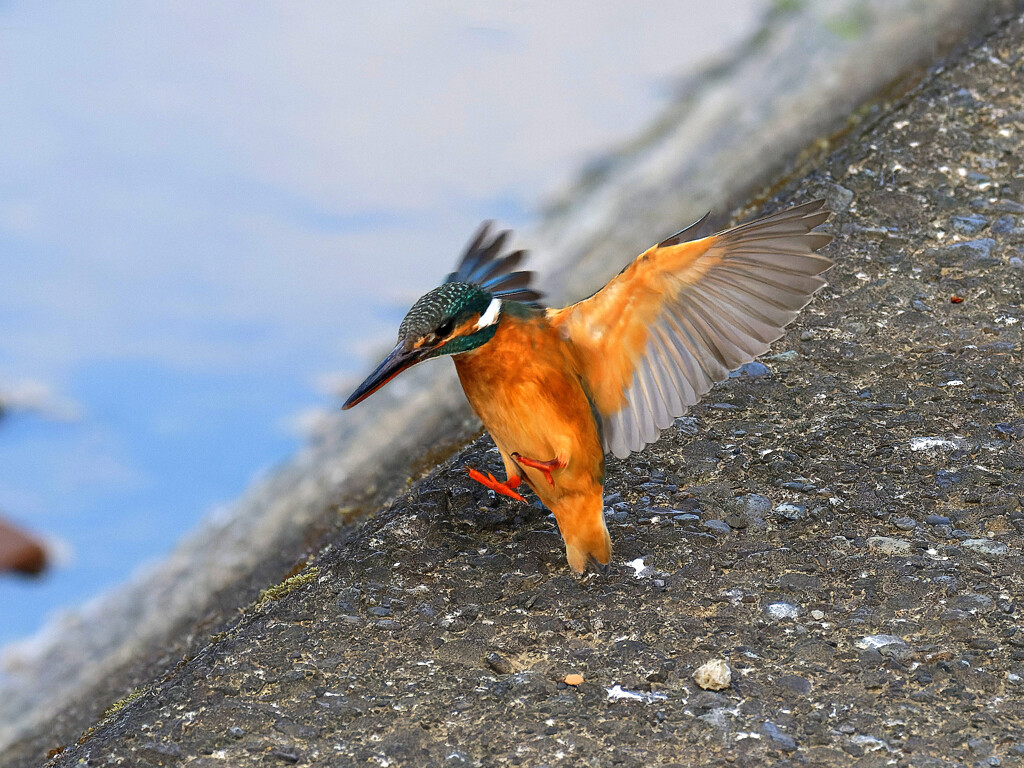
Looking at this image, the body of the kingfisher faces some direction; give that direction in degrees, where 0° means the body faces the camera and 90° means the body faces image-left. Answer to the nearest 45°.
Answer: approximately 45°
